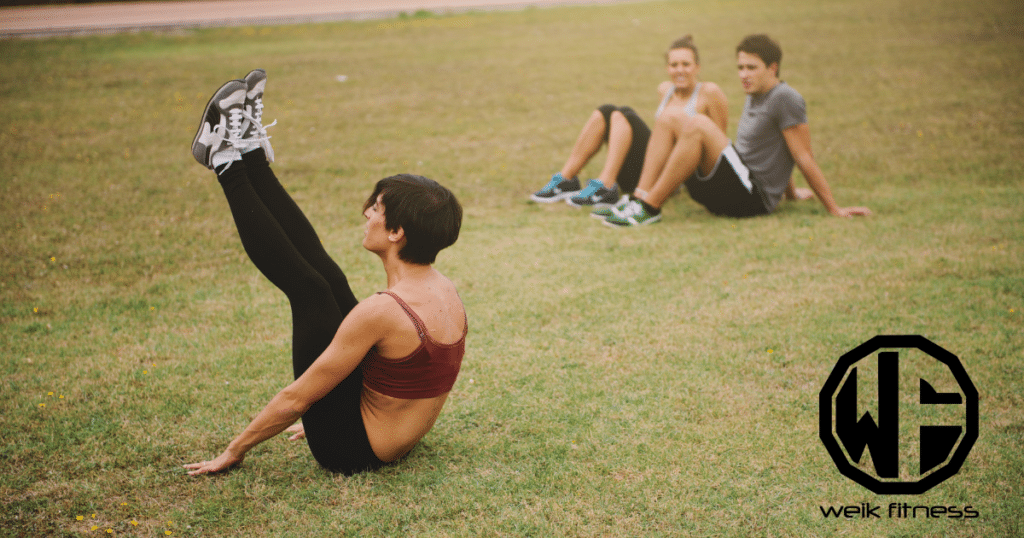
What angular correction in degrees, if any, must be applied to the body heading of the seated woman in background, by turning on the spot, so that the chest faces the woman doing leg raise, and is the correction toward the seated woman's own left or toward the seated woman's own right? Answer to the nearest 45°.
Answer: approximately 45° to the seated woman's own left

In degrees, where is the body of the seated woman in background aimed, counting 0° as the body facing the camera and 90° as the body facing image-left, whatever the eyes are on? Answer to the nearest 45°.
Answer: approximately 45°
